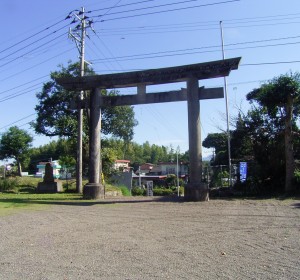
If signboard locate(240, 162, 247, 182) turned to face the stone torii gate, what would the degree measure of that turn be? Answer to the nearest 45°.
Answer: approximately 45° to its right

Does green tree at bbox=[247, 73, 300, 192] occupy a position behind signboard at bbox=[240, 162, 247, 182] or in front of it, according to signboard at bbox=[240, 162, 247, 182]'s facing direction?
in front

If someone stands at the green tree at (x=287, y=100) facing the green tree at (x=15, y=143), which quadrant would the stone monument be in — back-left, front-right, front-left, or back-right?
front-left

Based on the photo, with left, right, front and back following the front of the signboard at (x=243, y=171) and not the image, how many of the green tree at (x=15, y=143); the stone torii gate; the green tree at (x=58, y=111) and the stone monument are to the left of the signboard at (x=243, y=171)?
0

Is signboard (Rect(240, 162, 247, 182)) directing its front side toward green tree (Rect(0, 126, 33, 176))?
no

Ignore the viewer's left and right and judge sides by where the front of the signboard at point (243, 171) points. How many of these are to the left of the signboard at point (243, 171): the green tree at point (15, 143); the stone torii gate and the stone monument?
0

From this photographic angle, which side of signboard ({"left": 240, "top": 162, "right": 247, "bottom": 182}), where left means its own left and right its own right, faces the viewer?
front

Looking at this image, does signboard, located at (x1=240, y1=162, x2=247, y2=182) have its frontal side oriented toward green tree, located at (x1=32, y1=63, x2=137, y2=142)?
no

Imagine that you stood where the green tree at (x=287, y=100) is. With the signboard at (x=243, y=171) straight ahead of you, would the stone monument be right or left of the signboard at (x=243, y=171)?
left

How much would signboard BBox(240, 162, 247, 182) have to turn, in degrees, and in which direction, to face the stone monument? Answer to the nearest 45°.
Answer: approximately 90° to its right

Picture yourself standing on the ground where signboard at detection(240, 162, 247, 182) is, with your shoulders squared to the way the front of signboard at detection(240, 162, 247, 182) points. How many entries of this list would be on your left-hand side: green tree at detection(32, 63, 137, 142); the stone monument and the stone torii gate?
0
